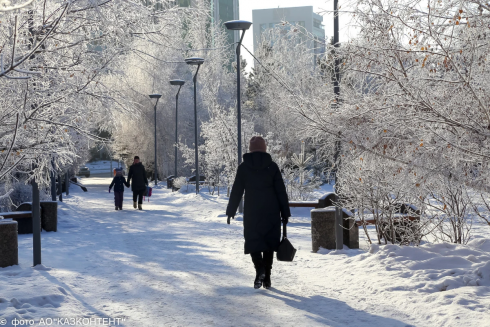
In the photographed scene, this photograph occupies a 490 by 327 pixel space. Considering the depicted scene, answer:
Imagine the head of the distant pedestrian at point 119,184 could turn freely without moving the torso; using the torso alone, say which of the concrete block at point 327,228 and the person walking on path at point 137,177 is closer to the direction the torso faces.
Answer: the concrete block

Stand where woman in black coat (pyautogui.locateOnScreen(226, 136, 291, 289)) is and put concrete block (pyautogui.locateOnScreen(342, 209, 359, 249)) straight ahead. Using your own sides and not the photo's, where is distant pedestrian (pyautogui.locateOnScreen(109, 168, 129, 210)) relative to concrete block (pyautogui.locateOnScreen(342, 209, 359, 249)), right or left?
left

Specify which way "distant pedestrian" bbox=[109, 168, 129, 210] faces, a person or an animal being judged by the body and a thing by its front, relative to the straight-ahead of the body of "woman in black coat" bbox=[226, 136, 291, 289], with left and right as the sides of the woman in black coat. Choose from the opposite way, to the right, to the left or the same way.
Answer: the opposite way

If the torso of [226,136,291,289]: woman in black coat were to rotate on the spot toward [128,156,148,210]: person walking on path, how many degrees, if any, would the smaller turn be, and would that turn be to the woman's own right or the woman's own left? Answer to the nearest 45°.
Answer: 0° — they already face them

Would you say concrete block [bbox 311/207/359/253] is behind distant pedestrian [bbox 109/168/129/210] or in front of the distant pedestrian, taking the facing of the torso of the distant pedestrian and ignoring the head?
in front

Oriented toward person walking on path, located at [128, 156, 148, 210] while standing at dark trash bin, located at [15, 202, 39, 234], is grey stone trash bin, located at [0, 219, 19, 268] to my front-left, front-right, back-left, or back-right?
back-right

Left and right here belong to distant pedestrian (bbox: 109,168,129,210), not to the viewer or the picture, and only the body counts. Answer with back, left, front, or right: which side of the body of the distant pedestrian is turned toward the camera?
front

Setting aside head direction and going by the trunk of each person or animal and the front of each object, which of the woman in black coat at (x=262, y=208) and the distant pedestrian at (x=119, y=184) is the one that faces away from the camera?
the woman in black coat

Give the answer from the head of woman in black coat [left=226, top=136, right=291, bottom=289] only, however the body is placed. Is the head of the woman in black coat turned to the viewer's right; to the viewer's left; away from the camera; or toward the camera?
away from the camera

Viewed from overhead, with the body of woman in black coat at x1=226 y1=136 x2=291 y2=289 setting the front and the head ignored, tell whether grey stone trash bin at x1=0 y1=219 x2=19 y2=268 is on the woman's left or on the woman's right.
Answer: on the woman's left

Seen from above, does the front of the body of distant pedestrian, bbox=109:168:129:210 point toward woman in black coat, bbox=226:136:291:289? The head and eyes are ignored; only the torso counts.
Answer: yes

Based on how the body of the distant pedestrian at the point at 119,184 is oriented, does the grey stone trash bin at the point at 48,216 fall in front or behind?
in front

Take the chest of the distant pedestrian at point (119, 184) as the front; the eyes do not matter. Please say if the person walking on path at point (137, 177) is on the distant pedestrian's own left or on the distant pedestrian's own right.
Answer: on the distant pedestrian's own left

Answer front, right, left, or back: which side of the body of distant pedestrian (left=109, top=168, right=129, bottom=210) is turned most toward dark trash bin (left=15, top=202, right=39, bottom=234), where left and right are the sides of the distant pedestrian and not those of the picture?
front

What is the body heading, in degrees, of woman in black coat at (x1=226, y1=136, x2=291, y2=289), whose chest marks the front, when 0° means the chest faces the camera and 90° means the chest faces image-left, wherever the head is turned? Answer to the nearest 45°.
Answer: approximately 180°

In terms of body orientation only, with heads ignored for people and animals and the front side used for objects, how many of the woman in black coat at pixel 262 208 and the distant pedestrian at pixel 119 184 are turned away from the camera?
1
